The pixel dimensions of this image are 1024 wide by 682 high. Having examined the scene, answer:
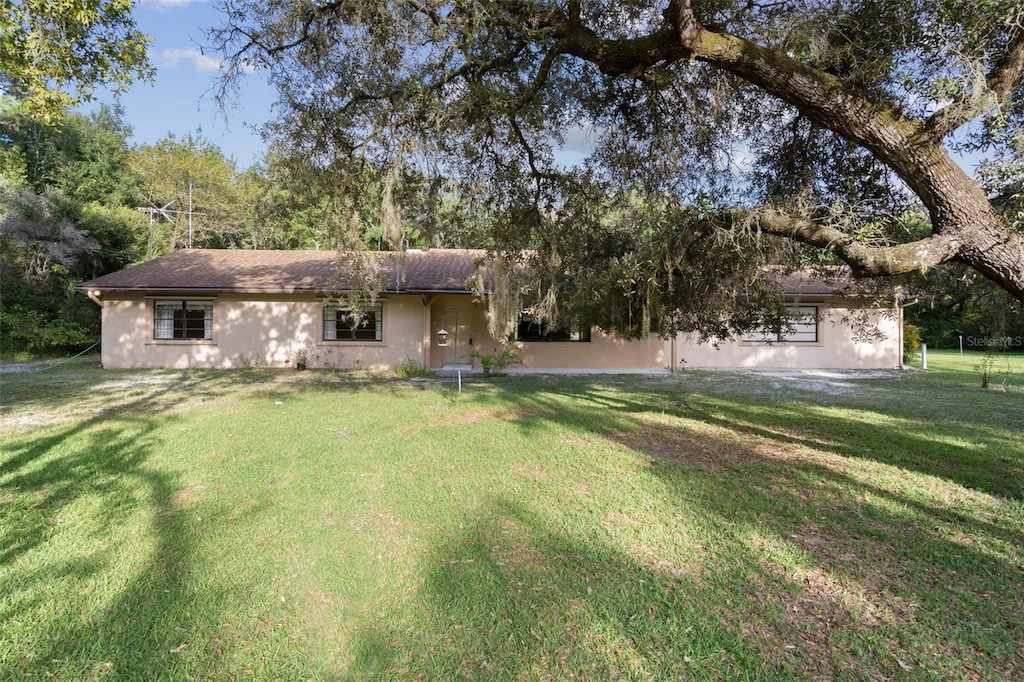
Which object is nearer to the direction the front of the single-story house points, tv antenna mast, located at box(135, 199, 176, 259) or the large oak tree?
the large oak tree

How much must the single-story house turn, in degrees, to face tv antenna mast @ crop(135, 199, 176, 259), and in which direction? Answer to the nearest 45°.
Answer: approximately 135° to its right

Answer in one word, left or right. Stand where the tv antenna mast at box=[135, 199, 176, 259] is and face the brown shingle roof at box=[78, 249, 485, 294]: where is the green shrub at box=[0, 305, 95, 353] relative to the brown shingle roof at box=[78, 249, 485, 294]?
right

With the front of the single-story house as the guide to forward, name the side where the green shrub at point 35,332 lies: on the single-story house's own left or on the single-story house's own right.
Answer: on the single-story house's own right

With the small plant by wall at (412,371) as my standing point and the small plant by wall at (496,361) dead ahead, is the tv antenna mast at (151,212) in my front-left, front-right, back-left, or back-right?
back-left

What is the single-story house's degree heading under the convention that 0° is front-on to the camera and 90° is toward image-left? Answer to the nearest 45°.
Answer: approximately 0°

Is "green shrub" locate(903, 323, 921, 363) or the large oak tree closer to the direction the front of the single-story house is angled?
the large oak tree

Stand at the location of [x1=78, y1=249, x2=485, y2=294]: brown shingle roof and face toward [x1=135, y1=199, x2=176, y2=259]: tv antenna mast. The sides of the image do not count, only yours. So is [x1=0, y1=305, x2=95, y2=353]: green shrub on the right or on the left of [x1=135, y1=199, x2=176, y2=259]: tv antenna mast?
left

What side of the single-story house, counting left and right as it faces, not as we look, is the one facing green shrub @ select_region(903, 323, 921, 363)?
left

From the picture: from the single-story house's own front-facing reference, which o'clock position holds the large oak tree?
The large oak tree is roughly at 11 o'clock from the single-story house.
